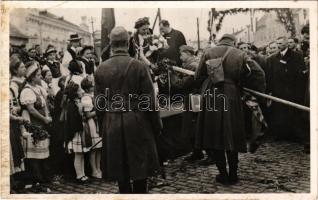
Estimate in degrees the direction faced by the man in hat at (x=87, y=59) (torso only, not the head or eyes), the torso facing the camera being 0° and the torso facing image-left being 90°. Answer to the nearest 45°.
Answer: approximately 315°

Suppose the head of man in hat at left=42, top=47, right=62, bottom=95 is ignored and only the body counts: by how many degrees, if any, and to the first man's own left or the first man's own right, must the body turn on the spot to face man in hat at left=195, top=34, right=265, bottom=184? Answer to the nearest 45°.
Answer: approximately 45° to the first man's own left

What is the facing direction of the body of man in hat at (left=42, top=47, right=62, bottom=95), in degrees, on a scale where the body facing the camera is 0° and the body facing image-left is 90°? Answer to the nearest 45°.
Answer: approximately 315°
